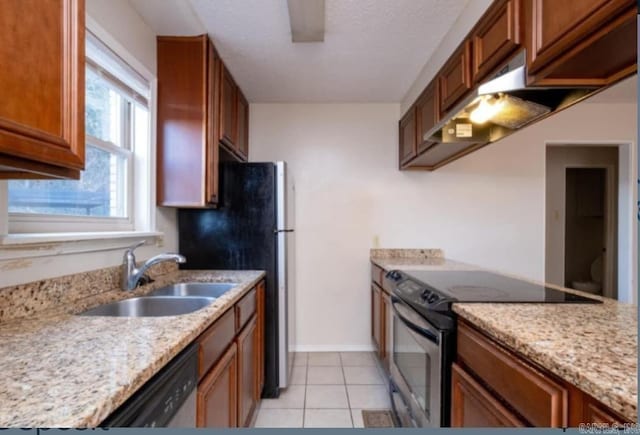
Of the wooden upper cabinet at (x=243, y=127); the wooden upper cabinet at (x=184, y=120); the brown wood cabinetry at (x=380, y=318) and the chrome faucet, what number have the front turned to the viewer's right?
3

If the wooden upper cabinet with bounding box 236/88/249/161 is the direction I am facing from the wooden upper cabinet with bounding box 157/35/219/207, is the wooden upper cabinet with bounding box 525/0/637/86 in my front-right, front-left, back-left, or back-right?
back-right

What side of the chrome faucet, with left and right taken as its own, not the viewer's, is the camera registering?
right

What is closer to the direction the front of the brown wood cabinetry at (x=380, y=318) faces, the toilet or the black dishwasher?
the black dishwasher

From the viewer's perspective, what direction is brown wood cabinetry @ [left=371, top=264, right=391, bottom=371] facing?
to the viewer's left

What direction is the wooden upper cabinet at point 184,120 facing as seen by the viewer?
to the viewer's right

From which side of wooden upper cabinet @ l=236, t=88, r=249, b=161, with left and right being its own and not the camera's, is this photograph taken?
right

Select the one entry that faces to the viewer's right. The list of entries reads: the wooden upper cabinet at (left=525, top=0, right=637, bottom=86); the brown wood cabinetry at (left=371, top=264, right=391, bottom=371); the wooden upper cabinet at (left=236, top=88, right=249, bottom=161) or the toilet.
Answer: the wooden upper cabinet at (left=236, top=88, right=249, bottom=161)

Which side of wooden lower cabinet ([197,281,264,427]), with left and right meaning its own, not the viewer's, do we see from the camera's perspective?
right
